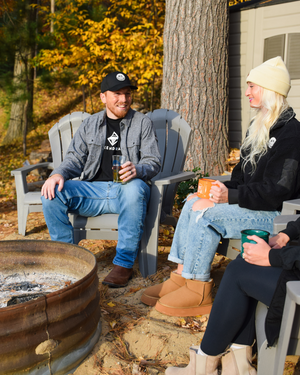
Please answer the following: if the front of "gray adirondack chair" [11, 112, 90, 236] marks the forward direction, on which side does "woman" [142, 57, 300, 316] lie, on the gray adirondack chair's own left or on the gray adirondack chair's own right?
on the gray adirondack chair's own left

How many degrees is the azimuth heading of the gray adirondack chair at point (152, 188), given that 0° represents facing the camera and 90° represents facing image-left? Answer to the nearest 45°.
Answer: approximately 45°

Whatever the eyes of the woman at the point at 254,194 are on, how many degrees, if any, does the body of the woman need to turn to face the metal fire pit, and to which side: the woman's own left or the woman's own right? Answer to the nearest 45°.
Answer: approximately 45° to the woman's own left

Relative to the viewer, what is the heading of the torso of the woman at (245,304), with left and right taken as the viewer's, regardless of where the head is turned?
facing to the left of the viewer

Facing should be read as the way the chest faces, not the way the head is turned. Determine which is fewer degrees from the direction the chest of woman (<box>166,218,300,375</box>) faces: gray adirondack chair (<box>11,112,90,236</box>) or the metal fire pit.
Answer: the metal fire pit

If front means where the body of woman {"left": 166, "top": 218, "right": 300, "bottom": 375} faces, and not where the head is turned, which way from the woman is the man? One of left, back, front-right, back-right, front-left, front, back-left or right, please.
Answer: front-right

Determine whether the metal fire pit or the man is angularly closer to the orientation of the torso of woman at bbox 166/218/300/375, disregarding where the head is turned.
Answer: the metal fire pit

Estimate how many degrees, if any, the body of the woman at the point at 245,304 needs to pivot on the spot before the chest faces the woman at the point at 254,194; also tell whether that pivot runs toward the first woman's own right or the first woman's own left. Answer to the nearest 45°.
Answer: approximately 90° to the first woman's own right

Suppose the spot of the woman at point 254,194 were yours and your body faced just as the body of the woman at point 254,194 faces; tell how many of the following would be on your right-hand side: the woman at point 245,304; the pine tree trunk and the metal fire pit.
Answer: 1

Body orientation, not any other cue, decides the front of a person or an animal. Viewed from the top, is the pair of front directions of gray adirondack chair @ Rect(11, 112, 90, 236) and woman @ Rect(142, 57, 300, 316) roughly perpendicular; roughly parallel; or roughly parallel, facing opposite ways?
roughly perpendicular

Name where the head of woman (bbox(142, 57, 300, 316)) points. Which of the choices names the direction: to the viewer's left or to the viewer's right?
to the viewer's left

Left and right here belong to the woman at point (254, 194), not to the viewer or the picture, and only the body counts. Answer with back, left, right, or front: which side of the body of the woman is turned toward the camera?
left

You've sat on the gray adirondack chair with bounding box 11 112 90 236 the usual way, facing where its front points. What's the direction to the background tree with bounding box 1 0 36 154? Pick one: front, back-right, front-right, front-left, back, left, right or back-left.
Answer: back-right

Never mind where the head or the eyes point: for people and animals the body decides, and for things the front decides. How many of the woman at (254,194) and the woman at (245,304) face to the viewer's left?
2

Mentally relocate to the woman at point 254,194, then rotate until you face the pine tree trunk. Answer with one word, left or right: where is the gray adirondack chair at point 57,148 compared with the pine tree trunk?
left

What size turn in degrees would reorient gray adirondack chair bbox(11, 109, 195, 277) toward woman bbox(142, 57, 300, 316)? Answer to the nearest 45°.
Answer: approximately 45° to its left
